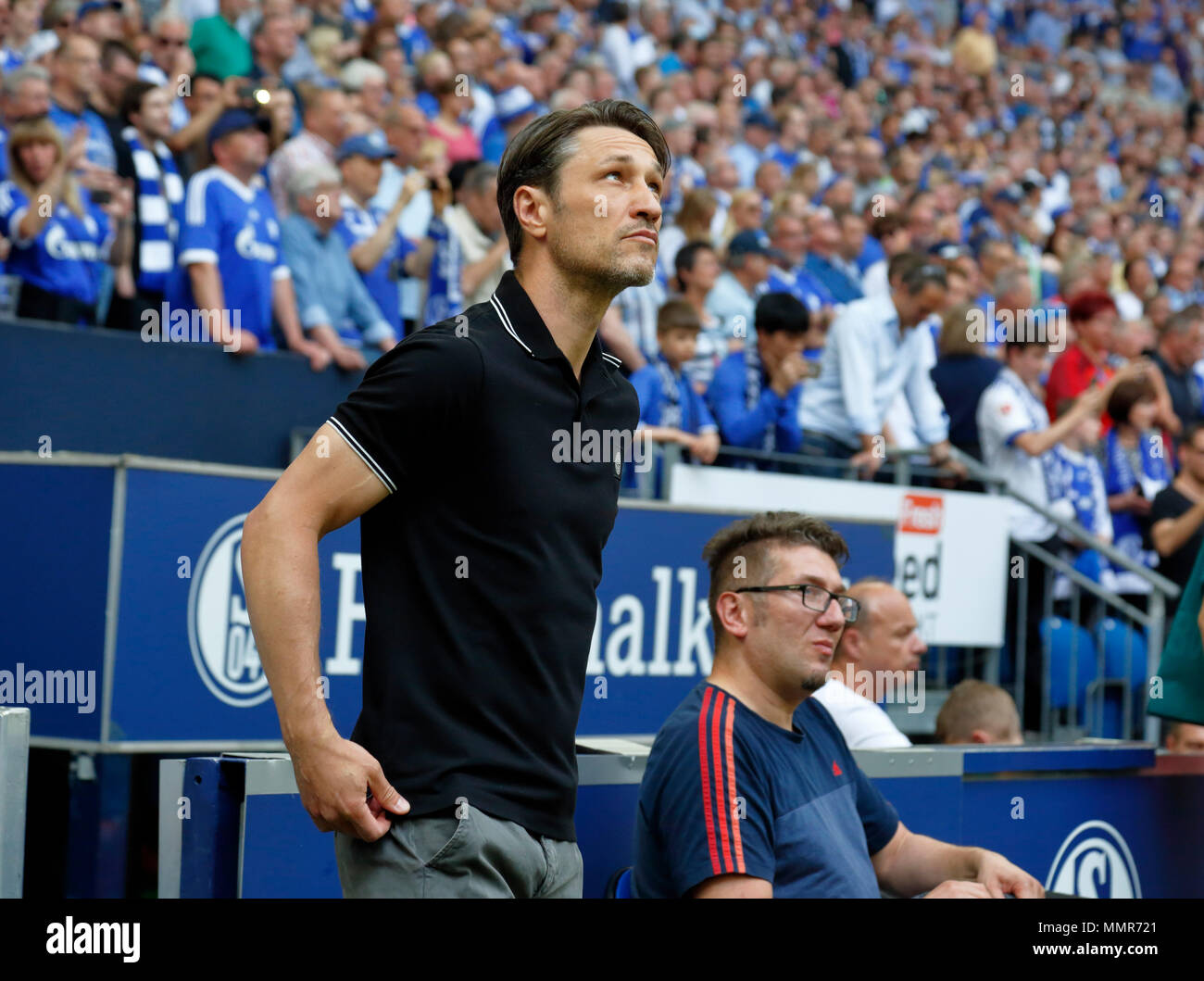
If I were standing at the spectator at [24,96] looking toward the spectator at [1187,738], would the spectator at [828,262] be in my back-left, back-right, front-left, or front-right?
front-left

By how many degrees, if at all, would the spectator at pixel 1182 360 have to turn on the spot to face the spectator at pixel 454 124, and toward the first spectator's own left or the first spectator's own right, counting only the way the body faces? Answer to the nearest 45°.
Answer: approximately 90° to the first spectator's own right

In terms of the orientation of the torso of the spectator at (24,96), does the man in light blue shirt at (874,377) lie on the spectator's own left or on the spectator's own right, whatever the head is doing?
on the spectator's own left

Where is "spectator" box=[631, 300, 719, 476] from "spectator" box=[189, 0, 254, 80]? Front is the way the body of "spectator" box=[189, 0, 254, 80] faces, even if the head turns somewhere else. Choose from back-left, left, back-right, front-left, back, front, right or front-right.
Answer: front

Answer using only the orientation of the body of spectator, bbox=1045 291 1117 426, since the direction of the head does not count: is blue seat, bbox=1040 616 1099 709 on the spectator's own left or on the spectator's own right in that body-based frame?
on the spectator's own right

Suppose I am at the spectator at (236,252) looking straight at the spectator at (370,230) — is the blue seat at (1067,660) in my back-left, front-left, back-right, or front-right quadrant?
front-right

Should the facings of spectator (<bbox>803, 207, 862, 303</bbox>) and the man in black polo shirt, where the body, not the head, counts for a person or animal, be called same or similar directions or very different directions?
same or similar directions

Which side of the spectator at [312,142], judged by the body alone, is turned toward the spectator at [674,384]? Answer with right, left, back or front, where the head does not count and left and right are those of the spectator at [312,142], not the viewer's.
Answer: front

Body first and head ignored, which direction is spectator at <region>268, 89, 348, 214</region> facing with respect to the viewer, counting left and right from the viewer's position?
facing the viewer and to the right of the viewer
